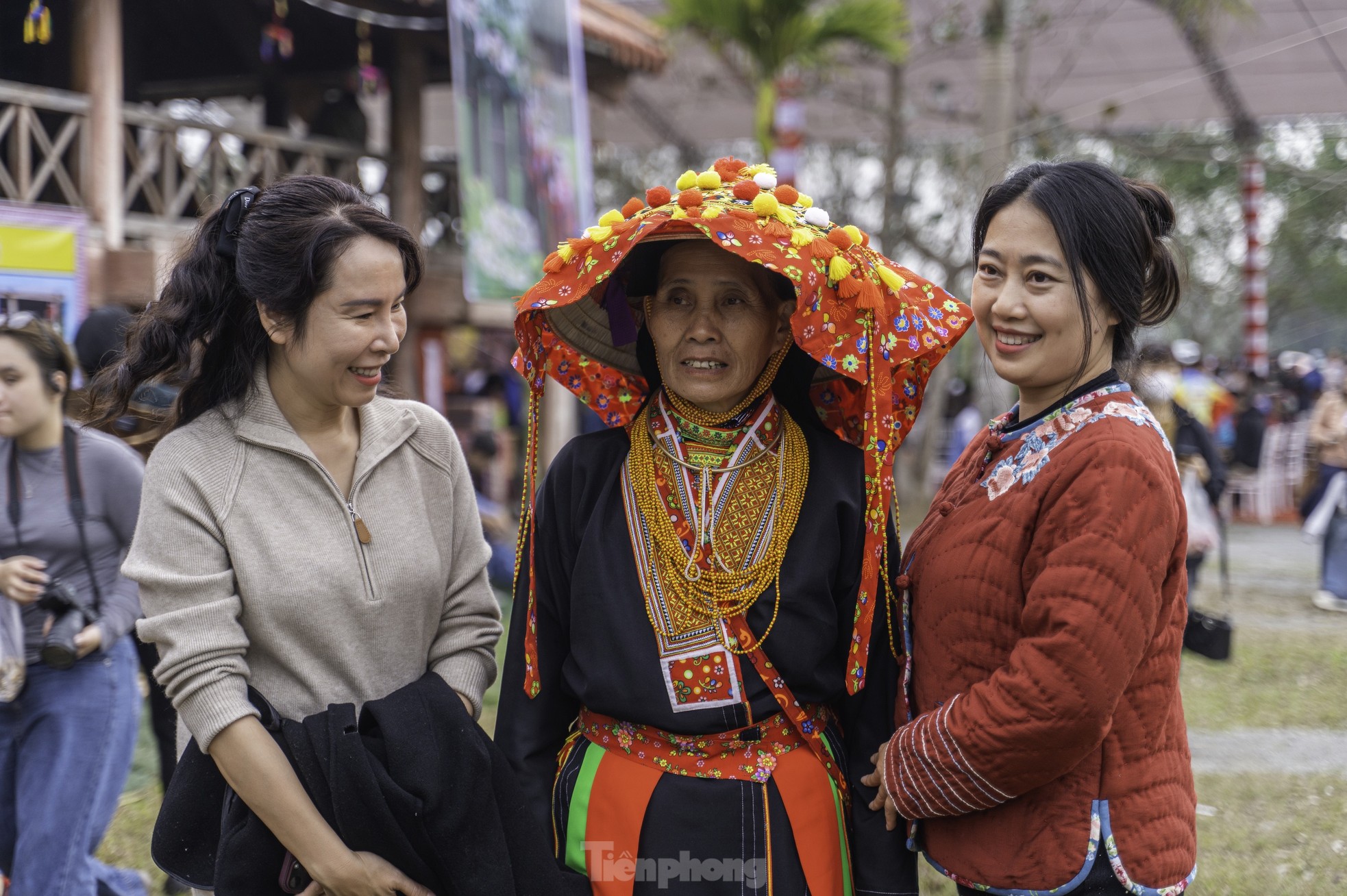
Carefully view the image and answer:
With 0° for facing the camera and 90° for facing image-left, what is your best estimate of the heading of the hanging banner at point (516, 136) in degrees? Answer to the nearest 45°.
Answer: approximately 0°

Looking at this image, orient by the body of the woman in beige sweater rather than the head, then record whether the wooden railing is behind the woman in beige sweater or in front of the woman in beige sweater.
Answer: behind

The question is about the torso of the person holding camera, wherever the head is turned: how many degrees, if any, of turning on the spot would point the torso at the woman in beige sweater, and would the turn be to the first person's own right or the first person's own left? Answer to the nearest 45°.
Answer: approximately 45° to the first person's own left

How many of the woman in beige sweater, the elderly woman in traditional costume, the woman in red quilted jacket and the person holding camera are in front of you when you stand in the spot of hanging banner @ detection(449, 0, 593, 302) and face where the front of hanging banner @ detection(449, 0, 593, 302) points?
4

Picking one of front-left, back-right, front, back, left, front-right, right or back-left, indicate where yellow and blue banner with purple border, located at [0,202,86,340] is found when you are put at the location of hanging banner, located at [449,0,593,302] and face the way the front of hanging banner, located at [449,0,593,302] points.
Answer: front-right

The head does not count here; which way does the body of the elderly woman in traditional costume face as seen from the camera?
toward the camera

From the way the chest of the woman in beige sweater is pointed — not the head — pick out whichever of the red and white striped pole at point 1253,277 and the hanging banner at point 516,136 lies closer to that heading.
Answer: the red and white striped pole

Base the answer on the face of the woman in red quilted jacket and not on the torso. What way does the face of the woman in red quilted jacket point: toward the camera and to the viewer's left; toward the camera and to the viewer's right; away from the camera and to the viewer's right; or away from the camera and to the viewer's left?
toward the camera and to the viewer's left

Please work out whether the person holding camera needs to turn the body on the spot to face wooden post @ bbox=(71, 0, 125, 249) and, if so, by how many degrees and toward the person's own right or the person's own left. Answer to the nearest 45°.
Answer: approximately 135° to the person's own right

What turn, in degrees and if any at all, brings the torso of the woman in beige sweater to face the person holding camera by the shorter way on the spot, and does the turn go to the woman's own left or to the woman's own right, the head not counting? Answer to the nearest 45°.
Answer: approximately 180°

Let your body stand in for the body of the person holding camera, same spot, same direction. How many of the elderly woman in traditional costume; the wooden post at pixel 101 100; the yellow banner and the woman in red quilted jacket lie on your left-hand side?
2
